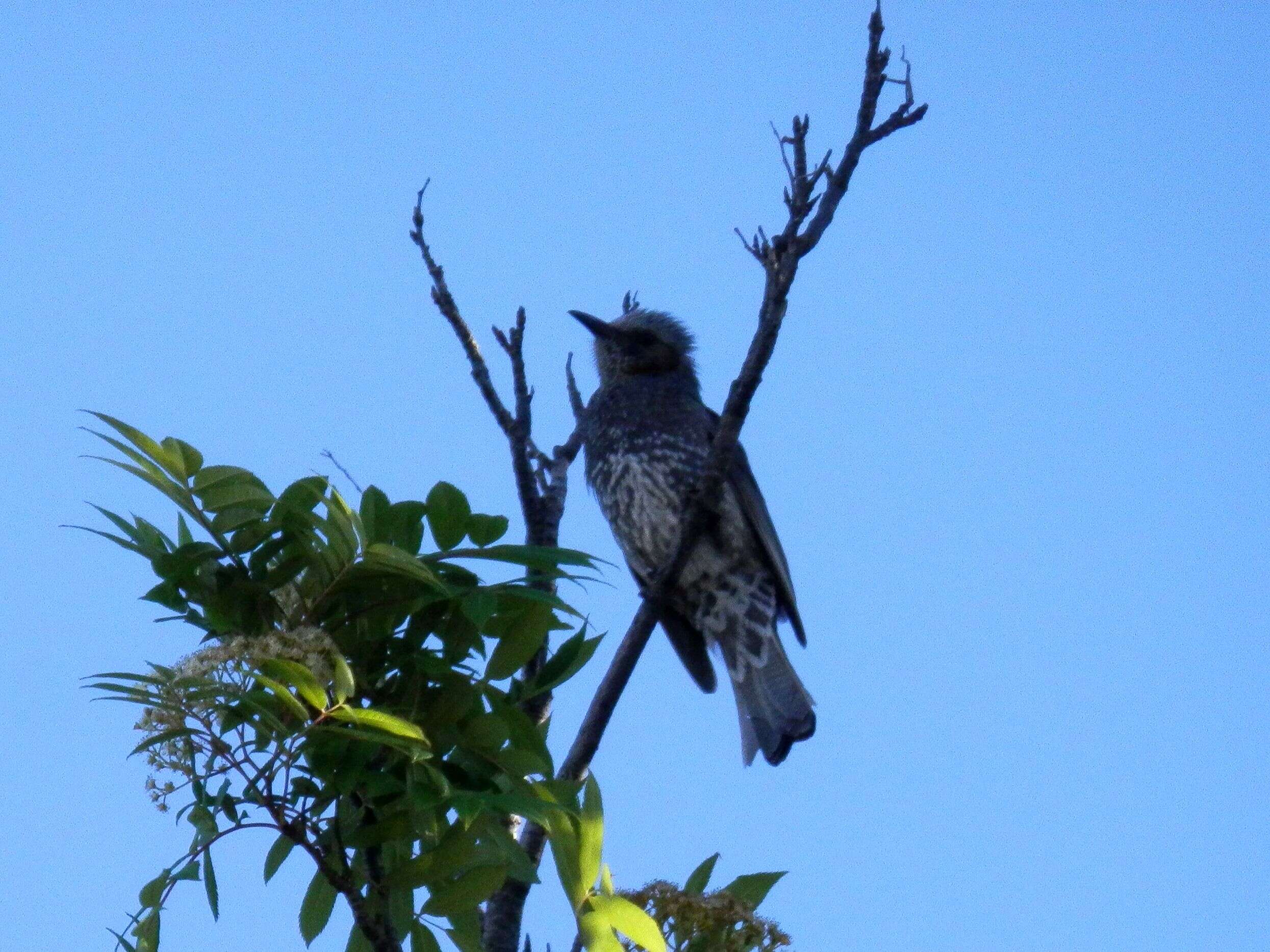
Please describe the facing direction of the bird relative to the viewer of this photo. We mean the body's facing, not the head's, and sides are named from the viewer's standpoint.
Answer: facing the viewer and to the left of the viewer
